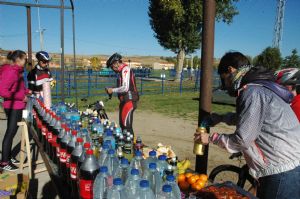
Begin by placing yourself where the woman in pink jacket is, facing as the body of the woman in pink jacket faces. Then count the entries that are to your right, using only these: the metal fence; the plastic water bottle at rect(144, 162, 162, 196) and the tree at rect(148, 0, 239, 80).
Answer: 1

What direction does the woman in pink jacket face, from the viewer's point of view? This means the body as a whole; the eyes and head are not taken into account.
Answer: to the viewer's right

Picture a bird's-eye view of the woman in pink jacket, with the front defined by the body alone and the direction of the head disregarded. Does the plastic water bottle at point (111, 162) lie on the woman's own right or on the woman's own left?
on the woman's own right

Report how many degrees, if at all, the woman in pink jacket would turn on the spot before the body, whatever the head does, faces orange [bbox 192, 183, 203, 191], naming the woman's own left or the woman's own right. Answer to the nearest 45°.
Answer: approximately 90° to the woman's own right

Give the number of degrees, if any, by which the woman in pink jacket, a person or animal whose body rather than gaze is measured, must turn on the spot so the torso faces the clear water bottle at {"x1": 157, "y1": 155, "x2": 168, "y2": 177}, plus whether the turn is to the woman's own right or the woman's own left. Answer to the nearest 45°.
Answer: approximately 90° to the woman's own right

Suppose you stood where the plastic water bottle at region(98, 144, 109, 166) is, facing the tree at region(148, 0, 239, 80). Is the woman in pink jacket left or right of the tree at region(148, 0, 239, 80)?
left

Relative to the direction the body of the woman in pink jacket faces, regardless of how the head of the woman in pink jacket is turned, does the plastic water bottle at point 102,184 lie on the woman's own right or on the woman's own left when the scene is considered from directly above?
on the woman's own right
